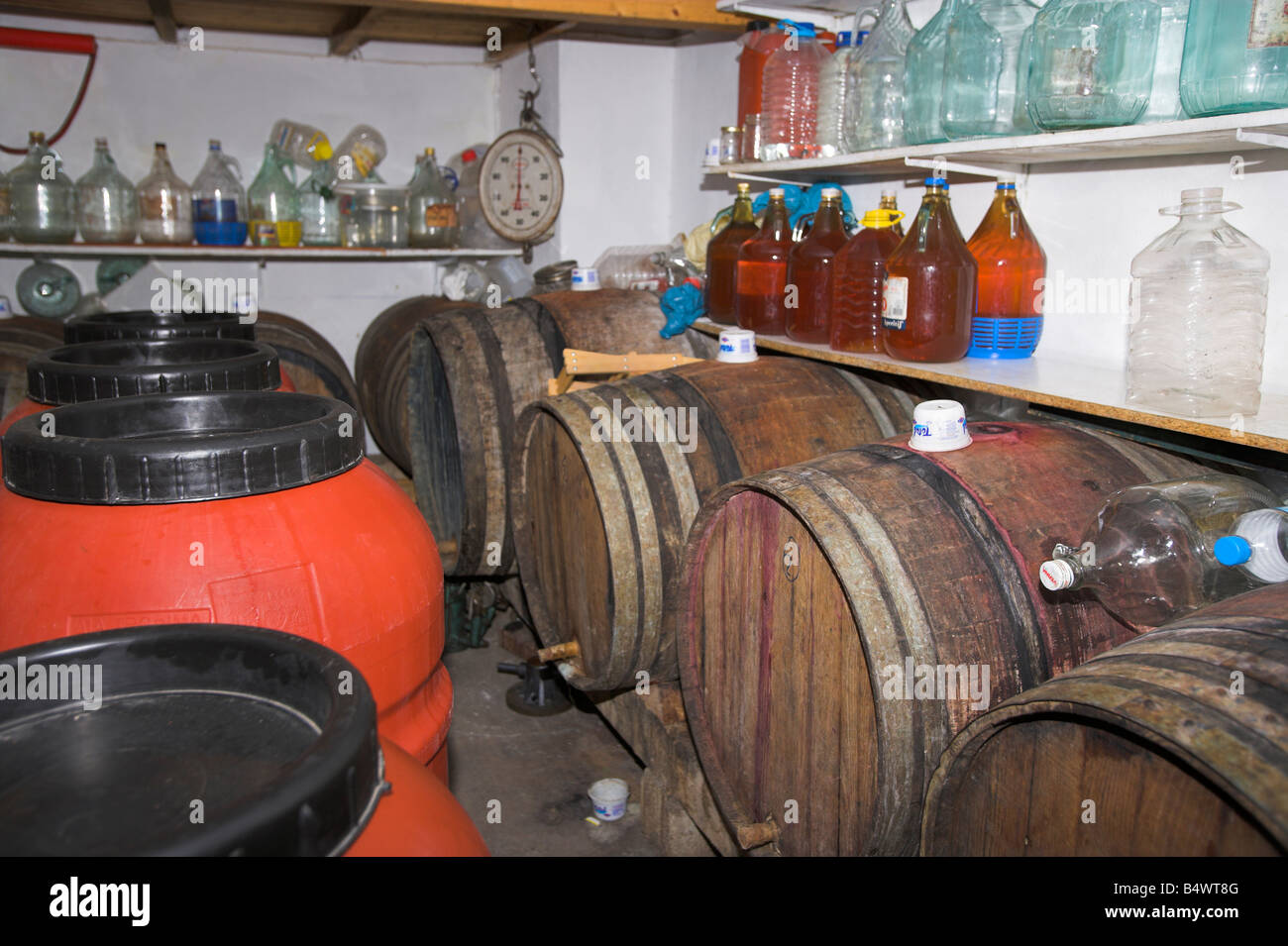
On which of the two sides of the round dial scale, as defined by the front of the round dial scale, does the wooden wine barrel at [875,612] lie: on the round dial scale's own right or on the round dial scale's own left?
on the round dial scale's own left

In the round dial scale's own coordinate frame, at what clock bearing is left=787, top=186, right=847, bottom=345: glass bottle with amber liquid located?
The glass bottle with amber liquid is roughly at 10 o'clock from the round dial scale.

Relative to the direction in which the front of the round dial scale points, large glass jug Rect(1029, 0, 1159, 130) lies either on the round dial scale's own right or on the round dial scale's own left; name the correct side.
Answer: on the round dial scale's own left

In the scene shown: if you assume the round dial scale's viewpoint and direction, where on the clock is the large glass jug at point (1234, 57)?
The large glass jug is roughly at 10 o'clock from the round dial scale.

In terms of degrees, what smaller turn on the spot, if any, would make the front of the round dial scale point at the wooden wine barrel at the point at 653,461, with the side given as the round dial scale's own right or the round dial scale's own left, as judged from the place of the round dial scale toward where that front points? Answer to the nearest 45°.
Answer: approximately 45° to the round dial scale's own left

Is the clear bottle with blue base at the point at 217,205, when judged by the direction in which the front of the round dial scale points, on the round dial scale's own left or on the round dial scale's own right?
on the round dial scale's own right

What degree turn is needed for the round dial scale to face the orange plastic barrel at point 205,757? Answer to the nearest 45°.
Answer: approximately 45° to its left

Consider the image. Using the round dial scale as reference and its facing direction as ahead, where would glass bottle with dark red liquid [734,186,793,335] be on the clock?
The glass bottle with dark red liquid is roughly at 10 o'clock from the round dial scale.

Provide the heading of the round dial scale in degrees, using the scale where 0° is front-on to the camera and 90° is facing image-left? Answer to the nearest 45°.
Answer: approximately 45°

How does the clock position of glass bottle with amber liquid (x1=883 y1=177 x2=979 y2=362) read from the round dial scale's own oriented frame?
The glass bottle with amber liquid is roughly at 10 o'clock from the round dial scale.
